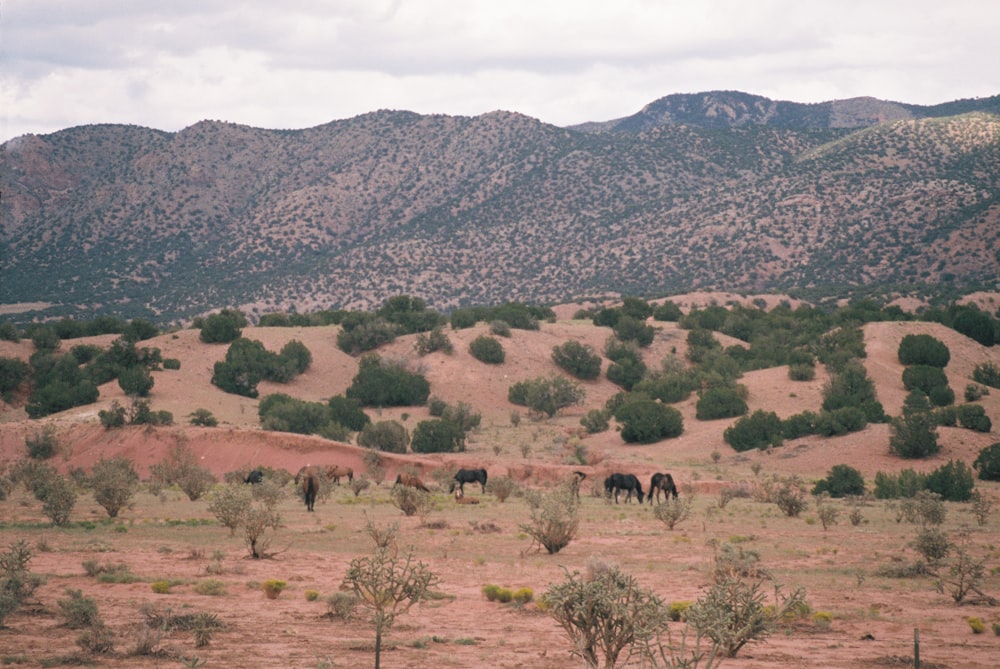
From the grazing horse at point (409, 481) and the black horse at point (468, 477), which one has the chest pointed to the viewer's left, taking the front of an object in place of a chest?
the black horse

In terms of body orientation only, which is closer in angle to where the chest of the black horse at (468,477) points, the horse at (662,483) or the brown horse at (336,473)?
the brown horse

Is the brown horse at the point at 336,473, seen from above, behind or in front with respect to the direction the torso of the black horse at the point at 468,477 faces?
in front

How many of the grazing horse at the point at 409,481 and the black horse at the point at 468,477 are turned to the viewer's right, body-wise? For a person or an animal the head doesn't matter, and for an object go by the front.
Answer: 1

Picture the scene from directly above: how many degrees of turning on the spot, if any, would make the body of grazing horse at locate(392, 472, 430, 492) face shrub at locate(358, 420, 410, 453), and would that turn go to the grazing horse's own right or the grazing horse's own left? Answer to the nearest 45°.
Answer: approximately 90° to the grazing horse's own left

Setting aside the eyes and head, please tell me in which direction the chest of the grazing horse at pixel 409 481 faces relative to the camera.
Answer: to the viewer's right

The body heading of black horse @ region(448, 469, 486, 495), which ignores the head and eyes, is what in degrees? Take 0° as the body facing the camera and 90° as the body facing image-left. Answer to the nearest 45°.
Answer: approximately 90°

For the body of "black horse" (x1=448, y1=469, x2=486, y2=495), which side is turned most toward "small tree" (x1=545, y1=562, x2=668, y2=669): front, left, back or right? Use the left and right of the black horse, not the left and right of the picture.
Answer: left

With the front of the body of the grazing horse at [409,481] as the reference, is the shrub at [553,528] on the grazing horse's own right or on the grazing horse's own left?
on the grazing horse's own right

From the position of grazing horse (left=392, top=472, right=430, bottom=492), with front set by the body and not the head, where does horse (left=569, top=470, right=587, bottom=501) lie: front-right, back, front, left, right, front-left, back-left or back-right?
front-left

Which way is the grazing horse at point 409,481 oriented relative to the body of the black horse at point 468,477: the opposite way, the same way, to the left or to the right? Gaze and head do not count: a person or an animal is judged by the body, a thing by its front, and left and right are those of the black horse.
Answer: the opposite way
